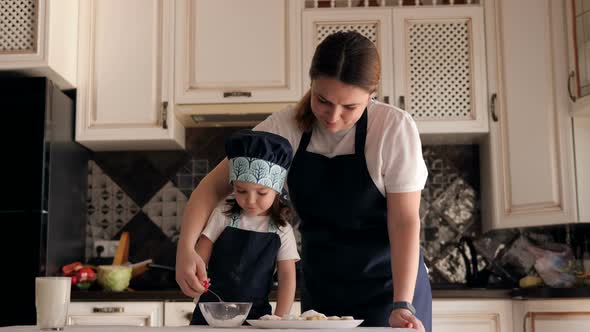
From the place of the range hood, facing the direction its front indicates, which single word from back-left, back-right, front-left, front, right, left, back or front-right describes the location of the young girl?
front

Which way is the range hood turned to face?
toward the camera

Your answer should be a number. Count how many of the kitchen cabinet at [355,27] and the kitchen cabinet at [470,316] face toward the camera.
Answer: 2

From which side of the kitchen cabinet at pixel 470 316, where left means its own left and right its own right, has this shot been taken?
front

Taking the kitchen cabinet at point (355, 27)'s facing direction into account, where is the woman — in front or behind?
in front

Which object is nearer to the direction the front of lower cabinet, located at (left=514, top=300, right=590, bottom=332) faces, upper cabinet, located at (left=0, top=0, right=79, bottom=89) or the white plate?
the white plate

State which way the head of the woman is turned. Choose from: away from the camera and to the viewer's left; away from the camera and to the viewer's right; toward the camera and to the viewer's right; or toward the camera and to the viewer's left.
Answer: toward the camera and to the viewer's left

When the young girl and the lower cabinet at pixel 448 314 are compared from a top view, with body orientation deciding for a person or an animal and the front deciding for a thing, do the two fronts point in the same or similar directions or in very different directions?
same or similar directions

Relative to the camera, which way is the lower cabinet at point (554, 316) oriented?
toward the camera
